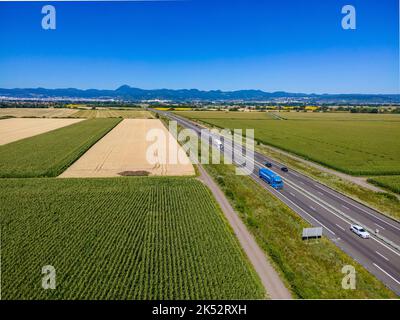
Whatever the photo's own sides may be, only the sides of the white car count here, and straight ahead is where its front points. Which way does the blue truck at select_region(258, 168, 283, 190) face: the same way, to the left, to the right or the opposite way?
the same way
